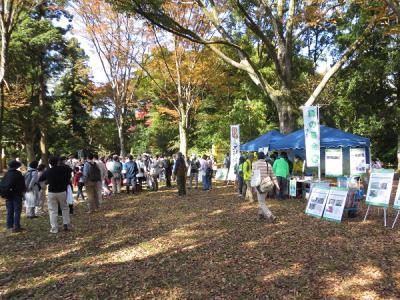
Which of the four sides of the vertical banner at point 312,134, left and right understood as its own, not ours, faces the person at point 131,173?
right

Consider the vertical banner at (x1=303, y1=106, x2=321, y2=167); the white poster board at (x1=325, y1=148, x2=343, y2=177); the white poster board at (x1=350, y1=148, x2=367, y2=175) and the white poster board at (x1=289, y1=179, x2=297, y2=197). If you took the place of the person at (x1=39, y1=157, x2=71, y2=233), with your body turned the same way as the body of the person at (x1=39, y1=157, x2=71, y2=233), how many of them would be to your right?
4

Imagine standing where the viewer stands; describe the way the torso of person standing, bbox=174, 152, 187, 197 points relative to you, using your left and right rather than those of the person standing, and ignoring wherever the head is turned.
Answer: facing away from the viewer

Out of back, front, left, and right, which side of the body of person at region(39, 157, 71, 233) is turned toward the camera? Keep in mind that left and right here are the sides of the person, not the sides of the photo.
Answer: back

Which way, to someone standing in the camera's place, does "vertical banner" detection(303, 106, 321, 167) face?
facing the viewer

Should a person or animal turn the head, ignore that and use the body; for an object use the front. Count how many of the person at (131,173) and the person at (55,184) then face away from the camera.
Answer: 2

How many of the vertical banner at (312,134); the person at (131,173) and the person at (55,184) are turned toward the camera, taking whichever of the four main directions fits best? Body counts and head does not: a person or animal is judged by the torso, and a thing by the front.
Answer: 1

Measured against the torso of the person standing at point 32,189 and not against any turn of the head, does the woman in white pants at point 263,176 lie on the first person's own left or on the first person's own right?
on the first person's own right

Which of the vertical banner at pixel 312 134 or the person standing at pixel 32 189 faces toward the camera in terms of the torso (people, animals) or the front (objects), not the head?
the vertical banner

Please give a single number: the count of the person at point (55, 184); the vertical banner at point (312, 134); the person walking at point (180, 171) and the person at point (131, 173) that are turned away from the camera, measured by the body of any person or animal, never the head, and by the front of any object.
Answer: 3

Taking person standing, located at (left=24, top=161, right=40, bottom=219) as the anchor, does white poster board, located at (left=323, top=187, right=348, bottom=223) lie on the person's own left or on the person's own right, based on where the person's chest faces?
on the person's own right

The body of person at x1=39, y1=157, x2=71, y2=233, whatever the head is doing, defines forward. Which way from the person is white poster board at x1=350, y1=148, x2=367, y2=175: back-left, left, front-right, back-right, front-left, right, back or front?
right
